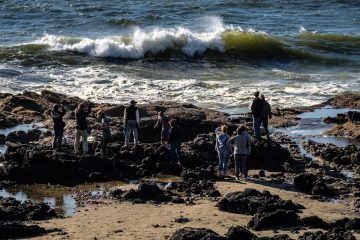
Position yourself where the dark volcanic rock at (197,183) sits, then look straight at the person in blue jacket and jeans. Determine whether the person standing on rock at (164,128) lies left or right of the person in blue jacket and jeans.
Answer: left

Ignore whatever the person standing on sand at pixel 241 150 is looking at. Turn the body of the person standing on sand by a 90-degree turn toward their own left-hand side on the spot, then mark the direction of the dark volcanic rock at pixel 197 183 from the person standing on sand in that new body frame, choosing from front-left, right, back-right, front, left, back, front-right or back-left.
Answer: front-left

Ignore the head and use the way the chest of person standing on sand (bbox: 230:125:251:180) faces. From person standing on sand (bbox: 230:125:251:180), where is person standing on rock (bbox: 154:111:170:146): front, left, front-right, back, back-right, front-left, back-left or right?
front-left

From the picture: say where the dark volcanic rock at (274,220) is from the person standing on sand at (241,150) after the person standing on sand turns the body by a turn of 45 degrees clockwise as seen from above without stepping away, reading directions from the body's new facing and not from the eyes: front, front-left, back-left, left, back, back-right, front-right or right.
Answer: back-right

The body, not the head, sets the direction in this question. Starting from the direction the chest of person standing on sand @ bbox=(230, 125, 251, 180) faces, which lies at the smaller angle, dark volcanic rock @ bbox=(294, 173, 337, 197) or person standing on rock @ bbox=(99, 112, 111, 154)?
the person standing on rock

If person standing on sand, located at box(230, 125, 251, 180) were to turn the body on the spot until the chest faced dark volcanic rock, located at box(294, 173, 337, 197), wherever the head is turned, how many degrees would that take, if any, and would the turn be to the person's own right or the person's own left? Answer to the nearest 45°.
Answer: approximately 135° to the person's own right

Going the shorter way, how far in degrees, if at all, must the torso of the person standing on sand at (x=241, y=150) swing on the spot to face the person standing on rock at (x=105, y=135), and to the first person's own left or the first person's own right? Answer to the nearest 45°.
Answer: approximately 90° to the first person's own left

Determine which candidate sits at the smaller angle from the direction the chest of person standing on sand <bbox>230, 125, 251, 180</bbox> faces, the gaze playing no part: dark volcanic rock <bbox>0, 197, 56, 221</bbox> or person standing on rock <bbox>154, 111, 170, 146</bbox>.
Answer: the person standing on rock

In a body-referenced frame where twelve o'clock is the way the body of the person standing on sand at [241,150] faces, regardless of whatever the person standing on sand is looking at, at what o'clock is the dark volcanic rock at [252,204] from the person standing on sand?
The dark volcanic rock is roughly at 6 o'clock from the person standing on sand.

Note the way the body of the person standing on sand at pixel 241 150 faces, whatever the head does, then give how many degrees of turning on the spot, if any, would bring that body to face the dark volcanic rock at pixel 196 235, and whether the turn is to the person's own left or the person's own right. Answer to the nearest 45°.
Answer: approximately 180°

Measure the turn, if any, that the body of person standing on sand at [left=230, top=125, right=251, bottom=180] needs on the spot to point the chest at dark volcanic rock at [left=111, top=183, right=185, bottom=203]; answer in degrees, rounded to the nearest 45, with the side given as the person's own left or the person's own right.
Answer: approximately 135° to the person's own left

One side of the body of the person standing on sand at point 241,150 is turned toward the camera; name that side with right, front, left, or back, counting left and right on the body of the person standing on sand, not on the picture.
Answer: back

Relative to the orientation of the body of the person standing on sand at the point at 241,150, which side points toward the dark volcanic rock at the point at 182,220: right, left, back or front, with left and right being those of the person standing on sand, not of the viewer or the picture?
back
